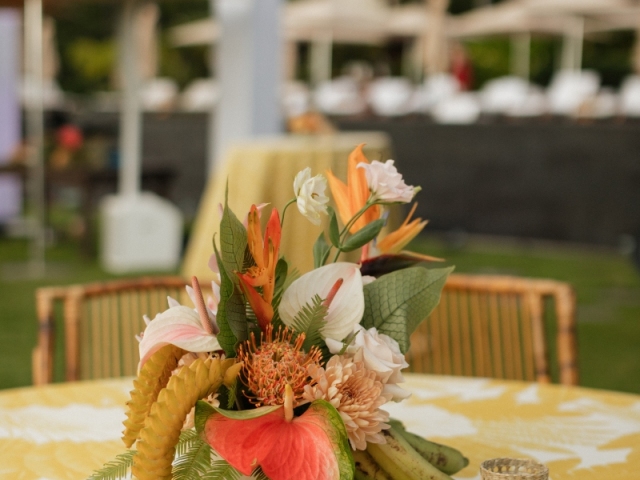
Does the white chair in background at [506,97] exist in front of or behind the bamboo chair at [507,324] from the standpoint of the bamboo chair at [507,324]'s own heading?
behind

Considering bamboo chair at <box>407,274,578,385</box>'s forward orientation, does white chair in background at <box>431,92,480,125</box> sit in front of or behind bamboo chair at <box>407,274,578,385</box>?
behind

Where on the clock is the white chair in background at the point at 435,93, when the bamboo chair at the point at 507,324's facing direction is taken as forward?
The white chair in background is roughly at 6 o'clock from the bamboo chair.

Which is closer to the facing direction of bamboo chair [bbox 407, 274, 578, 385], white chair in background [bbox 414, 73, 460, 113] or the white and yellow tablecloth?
the white and yellow tablecloth

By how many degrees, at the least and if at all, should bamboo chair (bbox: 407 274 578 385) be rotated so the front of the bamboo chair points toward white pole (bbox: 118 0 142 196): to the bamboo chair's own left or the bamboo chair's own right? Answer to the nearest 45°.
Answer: approximately 135° to the bamboo chair's own right

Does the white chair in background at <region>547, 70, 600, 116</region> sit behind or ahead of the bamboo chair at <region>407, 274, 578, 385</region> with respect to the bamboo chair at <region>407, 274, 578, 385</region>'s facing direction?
behind

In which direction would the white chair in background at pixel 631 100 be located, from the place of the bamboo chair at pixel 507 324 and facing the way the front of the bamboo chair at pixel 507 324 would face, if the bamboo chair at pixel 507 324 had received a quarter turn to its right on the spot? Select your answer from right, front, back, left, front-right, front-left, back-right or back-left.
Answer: right

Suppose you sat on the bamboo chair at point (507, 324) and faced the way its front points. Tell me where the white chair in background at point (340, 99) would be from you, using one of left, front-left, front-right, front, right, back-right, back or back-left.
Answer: back

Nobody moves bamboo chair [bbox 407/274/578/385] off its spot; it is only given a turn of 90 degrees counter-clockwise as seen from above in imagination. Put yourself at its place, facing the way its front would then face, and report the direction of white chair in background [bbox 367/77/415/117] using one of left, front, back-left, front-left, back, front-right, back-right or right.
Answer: left

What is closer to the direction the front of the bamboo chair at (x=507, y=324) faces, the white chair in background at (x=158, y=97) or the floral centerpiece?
the floral centerpiece

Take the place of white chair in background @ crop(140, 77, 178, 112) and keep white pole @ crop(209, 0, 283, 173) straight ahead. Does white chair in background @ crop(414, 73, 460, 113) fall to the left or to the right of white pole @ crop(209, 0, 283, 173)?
left

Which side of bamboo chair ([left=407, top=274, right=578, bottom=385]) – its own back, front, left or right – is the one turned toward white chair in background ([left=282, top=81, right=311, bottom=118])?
back

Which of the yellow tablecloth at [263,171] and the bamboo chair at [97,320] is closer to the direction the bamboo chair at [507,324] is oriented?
the bamboo chair

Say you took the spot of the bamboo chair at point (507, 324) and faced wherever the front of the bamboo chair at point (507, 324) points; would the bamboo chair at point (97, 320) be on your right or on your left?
on your right

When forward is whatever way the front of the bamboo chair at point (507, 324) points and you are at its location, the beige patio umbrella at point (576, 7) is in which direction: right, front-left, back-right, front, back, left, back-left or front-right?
back

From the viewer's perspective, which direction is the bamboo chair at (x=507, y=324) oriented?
toward the camera

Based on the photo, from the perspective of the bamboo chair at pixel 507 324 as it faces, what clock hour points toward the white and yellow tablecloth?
The white and yellow tablecloth is roughly at 12 o'clock from the bamboo chair.

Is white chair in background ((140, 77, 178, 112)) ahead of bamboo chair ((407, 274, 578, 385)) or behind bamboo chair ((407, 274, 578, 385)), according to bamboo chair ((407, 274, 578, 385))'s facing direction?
behind

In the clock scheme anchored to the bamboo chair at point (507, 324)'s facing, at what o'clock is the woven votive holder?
The woven votive holder is roughly at 12 o'clock from the bamboo chair.
